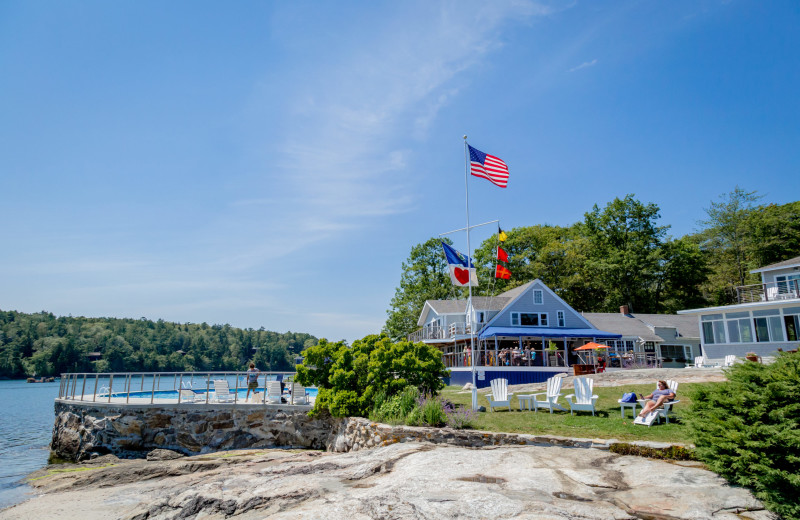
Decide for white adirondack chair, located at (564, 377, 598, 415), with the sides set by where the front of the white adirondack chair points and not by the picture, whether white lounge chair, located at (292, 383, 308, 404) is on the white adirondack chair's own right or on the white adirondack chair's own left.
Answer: on the white adirondack chair's own right

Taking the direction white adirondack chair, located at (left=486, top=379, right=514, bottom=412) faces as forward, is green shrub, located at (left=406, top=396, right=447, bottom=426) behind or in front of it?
in front

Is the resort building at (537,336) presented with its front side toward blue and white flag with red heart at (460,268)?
yes

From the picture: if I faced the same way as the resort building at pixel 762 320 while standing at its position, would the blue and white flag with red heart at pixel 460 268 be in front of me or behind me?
in front

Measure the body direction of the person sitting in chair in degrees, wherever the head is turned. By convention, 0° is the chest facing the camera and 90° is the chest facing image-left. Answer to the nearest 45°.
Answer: approximately 45°

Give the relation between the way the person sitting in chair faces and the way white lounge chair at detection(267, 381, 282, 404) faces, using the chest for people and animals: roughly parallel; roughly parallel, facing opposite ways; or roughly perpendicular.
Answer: roughly perpendicular

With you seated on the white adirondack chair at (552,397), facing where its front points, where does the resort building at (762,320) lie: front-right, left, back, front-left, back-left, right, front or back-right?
back

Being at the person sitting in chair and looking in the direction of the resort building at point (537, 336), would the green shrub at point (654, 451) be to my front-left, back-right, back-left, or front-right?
back-left
